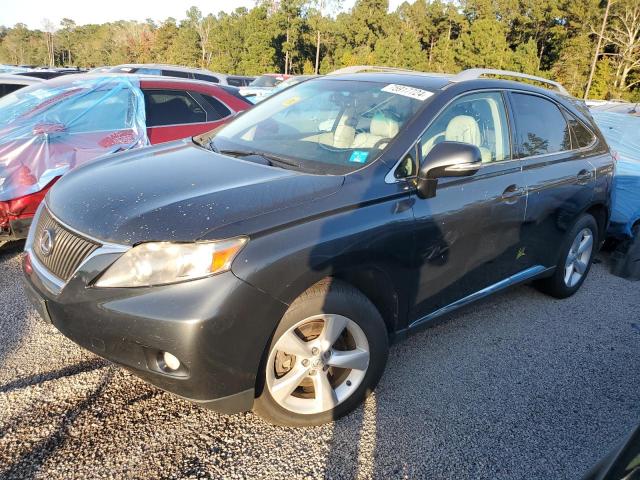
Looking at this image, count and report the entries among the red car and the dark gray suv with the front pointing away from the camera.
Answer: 0

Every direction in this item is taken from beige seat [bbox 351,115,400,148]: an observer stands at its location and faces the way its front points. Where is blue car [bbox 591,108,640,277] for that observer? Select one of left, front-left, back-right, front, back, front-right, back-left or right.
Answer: back

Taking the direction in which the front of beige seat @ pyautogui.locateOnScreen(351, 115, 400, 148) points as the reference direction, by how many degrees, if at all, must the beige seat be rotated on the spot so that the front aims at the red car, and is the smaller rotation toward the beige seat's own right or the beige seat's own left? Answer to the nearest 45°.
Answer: approximately 90° to the beige seat's own right

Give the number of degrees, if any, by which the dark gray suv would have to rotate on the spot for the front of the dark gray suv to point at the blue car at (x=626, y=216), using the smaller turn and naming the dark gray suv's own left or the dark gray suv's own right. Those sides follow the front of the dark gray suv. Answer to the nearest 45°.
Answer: approximately 180°

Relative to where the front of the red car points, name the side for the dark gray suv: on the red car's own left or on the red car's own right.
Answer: on the red car's own left

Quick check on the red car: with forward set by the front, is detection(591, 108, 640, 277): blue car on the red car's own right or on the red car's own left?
on the red car's own left

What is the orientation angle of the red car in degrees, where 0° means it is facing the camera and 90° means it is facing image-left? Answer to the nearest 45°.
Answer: approximately 45°

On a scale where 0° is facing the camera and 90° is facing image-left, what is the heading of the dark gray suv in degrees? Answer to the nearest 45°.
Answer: approximately 45°

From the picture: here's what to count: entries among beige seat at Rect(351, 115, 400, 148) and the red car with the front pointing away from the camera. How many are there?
0

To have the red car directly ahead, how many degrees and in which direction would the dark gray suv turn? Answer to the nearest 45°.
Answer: approximately 90° to its right

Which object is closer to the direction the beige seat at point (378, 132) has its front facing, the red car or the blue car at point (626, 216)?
the red car
